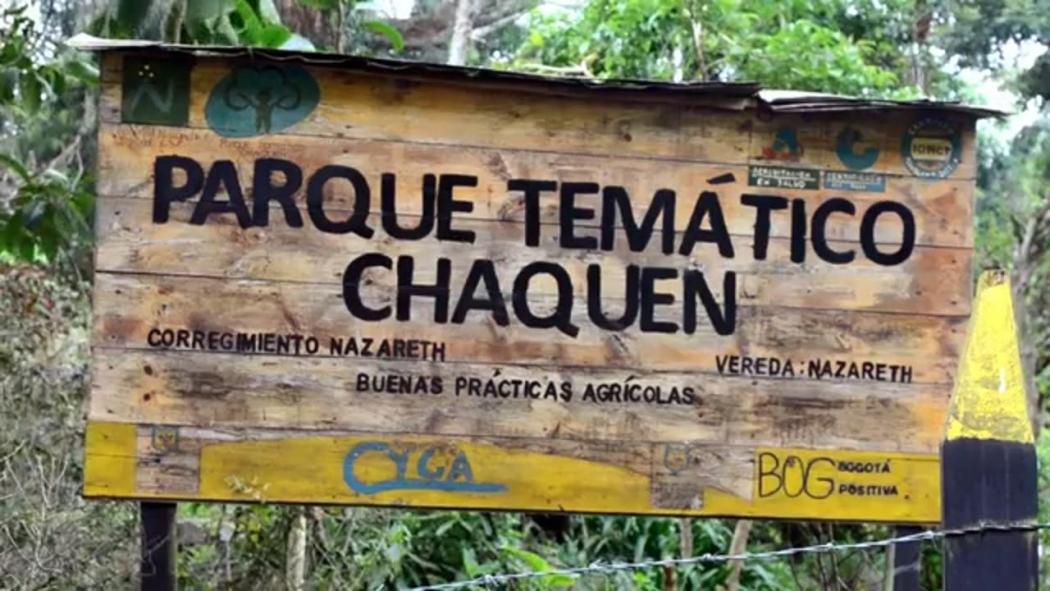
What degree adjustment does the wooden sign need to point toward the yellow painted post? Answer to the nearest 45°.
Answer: approximately 45° to its left

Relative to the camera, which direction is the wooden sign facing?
toward the camera
